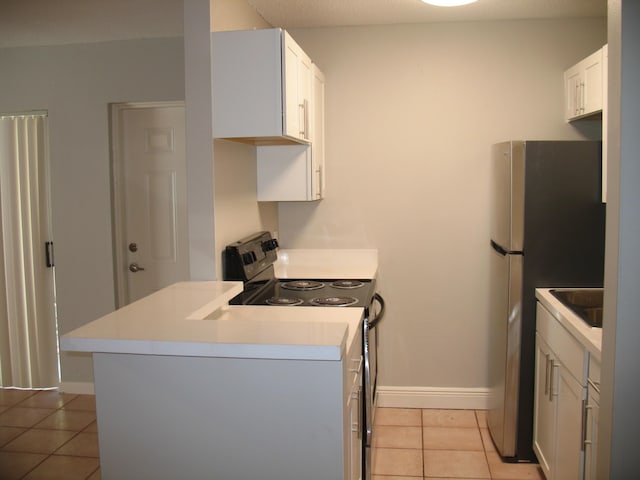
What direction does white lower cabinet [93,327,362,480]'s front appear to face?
to the viewer's right

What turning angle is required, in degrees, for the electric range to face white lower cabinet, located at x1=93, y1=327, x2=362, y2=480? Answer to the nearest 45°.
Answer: approximately 90° to its right

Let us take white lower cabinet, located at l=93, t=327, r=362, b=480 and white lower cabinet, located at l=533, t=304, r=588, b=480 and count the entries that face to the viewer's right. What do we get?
1

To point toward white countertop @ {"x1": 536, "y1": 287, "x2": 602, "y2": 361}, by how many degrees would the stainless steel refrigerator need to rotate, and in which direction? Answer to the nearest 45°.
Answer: approximately 90° to its left

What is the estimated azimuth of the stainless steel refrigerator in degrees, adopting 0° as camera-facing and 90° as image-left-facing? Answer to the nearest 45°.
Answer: approximately 90°

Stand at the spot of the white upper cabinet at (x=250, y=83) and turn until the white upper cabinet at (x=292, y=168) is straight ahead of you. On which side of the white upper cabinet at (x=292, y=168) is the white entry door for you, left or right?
left

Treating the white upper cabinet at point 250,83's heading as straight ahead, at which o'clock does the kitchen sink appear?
The kitchen sink is roughly at 12 o'clock from the white upper cabinet.

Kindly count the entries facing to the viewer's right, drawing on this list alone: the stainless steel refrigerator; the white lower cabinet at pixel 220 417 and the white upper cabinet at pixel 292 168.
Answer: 2

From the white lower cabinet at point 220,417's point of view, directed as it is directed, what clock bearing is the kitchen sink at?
The kitchen sink is roughly at 11 o'clock from the white lower cabinet.

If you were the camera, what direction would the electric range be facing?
facing to the right of the viewer

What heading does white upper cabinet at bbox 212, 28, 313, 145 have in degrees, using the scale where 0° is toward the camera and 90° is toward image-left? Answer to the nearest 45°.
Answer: approximately 270°

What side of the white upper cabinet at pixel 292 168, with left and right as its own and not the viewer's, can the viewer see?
right

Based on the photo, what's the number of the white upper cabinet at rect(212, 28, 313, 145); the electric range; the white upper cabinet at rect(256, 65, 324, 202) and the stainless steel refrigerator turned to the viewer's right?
3

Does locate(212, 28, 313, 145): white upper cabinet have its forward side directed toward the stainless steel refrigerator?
yes
